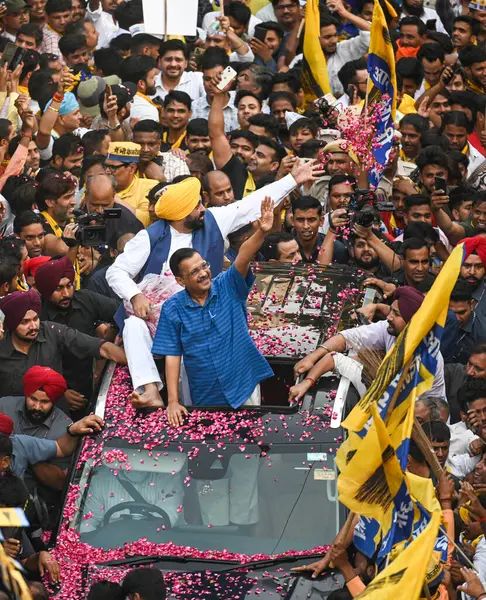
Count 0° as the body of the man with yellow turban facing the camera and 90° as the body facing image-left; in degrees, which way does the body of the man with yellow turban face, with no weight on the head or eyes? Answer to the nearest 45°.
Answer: approximately 0°

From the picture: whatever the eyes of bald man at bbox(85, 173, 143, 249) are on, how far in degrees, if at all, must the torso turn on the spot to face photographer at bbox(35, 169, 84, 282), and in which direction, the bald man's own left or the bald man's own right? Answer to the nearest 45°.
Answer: approximately 90° to the bald man's own right

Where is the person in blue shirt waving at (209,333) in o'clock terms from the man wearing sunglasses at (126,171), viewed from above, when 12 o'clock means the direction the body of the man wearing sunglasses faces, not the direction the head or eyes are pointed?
The person in blue shirt waving is roughly at 10 o'clock from the man wearing sunglasses.

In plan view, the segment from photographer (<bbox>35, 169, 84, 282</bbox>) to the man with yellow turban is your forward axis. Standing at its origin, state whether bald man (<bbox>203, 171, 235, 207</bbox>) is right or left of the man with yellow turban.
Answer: left

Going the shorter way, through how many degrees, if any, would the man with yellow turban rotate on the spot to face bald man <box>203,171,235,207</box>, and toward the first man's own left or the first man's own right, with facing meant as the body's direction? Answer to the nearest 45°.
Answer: approximately 180°

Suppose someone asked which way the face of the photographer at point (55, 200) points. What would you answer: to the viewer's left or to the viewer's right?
to the viewer's right

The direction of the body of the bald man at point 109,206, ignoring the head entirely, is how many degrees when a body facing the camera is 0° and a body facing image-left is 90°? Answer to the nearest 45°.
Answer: approximately 45°

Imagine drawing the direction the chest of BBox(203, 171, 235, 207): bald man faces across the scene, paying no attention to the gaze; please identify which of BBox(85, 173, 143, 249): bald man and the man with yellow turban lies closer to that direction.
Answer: the man with yellow turban
